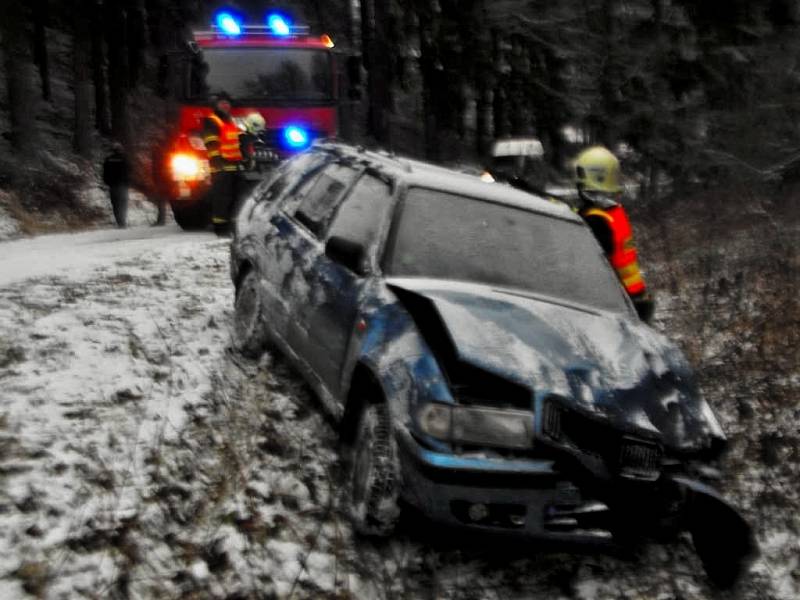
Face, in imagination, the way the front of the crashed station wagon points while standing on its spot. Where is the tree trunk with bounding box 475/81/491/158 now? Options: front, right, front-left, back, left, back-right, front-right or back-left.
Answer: back-left

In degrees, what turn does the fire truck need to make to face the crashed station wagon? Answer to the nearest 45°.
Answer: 0° — it already faces it

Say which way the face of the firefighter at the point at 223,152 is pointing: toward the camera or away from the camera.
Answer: toward the camera

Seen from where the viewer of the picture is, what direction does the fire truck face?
facing the viewer

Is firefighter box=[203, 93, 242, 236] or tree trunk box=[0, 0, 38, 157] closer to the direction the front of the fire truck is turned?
the firefighter

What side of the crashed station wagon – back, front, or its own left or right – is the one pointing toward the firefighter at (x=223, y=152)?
back

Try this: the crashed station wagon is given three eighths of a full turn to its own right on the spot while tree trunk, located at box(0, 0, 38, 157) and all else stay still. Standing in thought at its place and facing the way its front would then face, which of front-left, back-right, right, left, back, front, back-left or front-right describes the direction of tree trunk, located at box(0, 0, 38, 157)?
front-right

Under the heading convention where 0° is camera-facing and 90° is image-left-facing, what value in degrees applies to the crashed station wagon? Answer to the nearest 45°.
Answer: approximately 315°

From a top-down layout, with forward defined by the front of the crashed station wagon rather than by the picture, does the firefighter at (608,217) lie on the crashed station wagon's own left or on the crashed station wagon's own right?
on the crashed station wagon's own left

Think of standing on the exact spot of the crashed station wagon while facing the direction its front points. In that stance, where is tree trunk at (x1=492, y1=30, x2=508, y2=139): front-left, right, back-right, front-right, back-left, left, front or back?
back-left

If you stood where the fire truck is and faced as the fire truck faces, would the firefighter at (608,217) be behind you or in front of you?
in front

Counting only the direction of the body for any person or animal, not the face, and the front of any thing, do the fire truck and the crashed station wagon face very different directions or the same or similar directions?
same or similar directions

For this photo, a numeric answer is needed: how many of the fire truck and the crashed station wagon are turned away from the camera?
0
